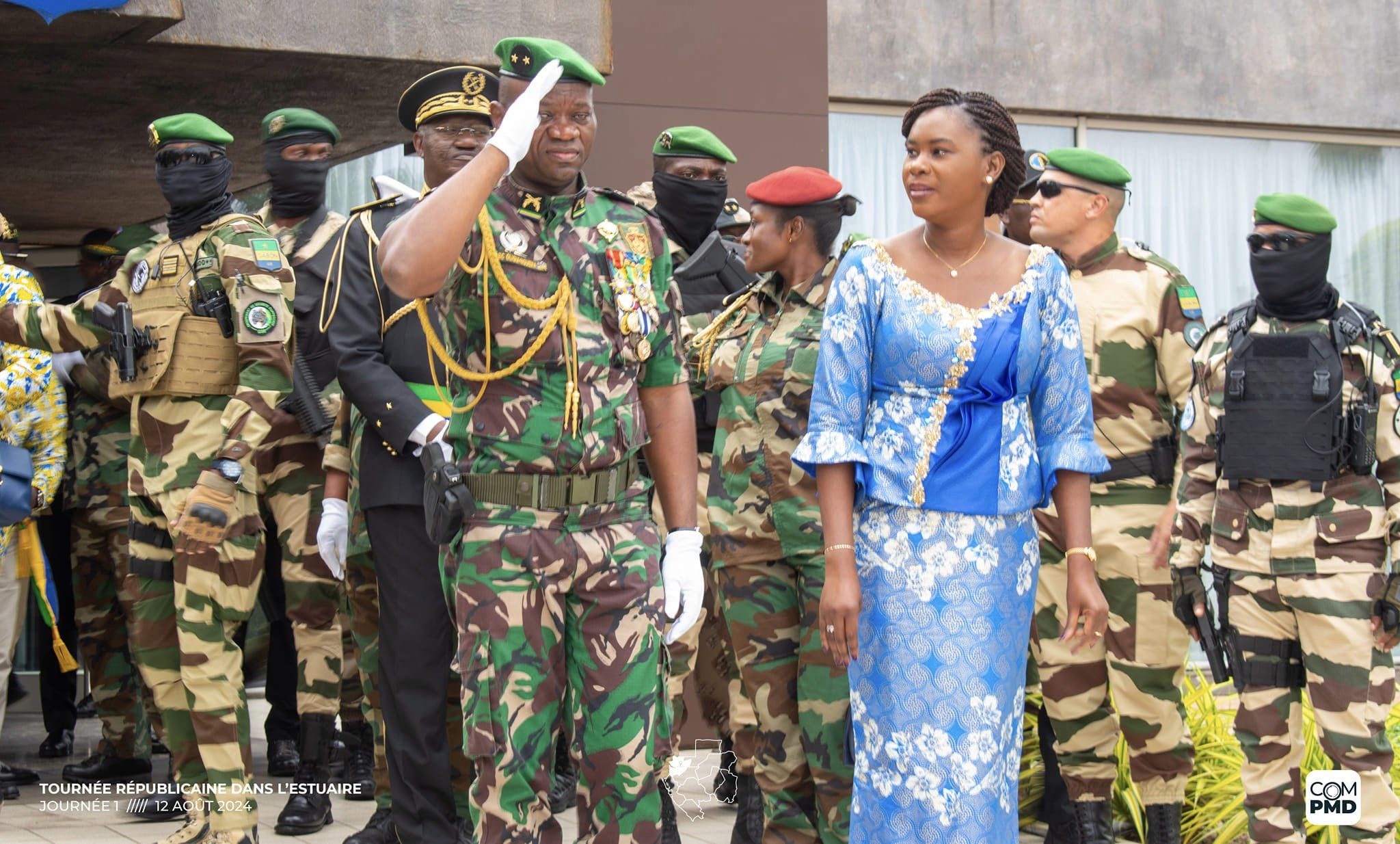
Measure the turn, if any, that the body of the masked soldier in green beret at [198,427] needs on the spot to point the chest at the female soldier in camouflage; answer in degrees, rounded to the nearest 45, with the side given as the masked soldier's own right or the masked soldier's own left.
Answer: approximately 90° to the masked soldier's own left

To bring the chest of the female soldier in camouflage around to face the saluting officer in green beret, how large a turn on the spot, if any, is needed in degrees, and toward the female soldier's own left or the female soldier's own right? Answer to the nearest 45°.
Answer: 0° — they already face them

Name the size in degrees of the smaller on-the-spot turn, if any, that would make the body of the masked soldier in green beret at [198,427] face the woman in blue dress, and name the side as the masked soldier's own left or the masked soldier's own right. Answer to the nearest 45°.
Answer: approximately 90° to the masked soldier's own left

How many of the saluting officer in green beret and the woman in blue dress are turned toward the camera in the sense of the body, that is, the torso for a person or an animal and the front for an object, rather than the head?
2

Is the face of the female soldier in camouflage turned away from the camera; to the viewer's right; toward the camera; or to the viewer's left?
to the viewer's left

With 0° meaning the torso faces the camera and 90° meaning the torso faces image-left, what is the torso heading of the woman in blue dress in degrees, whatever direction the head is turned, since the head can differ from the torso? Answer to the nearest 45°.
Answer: approximately 0°

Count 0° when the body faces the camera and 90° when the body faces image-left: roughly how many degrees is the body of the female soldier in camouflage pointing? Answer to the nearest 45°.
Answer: approximately 45°

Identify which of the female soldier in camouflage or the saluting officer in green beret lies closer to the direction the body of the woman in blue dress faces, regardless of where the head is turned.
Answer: the saluting officer in green beret

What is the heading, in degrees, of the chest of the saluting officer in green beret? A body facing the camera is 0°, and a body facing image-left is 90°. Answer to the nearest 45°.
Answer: approximately 0°
